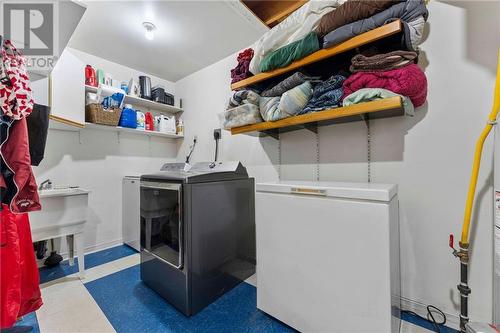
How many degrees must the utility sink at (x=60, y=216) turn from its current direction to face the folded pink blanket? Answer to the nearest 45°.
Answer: approximately 45° to its left

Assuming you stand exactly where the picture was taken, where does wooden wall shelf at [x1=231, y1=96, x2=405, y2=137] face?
facing the viewer and to the left of the viewer

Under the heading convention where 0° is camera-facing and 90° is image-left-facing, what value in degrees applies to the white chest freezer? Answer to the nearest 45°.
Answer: approximately 45°

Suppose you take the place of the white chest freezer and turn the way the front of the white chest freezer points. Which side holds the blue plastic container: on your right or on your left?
on your right

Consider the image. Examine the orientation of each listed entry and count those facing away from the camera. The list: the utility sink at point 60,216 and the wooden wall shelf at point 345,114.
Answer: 0

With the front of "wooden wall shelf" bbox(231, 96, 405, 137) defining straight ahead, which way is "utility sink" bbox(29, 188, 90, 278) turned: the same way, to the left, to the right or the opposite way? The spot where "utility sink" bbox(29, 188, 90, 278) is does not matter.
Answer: to the left

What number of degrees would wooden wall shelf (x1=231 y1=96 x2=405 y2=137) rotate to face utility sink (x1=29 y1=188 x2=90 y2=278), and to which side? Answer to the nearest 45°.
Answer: approximately 45° to its right
